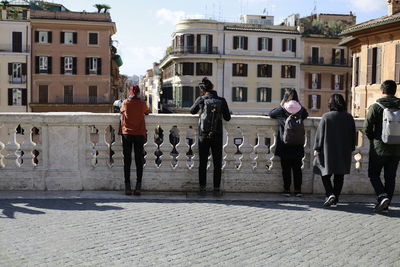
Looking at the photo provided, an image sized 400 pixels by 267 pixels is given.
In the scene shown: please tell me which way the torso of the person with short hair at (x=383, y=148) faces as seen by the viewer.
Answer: away from the camera

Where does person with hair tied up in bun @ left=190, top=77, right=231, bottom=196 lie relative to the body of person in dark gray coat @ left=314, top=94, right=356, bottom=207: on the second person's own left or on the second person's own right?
on the second person's own left

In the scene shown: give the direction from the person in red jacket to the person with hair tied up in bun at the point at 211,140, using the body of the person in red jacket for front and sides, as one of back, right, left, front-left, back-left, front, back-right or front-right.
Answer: right

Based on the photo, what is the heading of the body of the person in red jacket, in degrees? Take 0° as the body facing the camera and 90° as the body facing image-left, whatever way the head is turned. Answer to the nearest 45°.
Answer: approximately 180°

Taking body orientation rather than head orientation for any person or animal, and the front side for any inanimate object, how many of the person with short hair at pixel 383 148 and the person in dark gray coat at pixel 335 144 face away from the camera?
2

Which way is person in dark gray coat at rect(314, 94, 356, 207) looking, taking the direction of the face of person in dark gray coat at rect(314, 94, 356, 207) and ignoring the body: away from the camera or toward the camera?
away from the camera

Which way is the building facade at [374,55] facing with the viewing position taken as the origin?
facing the viewer and to the left of the viewer

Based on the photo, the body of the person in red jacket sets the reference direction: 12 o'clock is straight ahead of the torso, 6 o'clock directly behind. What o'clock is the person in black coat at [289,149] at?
The person in black coat is roughly at 3 o'clock from the person in red jacket.

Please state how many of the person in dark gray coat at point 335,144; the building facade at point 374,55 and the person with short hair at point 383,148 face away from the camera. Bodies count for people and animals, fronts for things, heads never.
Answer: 2

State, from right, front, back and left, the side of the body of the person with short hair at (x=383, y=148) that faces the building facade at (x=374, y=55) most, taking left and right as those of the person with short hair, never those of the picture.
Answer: front

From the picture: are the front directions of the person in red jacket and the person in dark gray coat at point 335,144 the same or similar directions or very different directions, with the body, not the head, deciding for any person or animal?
same or similar directions

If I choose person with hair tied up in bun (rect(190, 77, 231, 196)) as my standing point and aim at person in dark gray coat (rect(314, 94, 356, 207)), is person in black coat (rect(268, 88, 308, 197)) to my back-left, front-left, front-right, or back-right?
front-left

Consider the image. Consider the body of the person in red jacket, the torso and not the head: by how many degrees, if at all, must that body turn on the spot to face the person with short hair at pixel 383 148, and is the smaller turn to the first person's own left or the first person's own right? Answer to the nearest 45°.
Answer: approximately 90° to the first person's own right

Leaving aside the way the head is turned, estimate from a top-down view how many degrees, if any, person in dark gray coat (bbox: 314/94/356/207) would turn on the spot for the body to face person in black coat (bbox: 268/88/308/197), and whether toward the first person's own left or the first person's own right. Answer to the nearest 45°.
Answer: approximately 45° to the first person's own left

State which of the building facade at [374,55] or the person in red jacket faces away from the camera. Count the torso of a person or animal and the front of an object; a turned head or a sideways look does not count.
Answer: the person in red jacket

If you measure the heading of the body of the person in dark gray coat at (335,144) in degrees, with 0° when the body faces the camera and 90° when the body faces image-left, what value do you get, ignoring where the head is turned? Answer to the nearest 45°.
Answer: approximately 180°
